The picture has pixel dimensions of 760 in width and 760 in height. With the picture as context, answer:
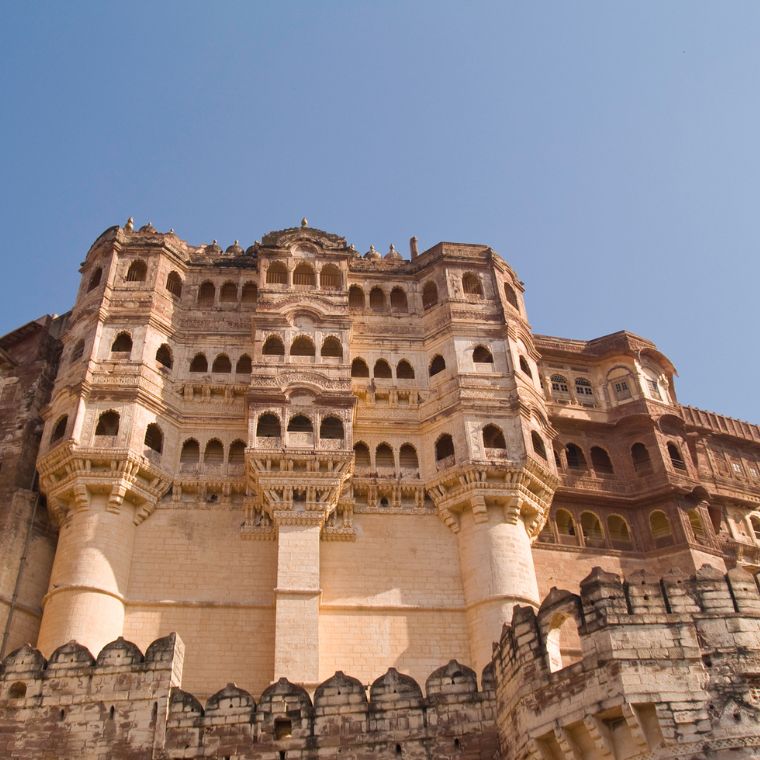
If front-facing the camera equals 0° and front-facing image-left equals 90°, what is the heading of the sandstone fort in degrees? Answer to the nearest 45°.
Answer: approximately 0°
